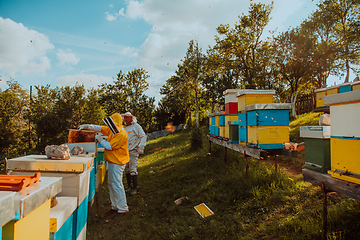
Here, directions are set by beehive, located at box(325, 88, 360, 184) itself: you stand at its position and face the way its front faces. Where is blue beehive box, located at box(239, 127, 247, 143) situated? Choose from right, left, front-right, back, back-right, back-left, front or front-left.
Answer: right

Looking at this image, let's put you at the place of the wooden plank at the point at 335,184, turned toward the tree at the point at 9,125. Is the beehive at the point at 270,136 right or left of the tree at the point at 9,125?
right

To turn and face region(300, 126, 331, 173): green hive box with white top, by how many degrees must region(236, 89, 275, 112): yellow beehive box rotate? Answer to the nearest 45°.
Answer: approximately 90° to its left

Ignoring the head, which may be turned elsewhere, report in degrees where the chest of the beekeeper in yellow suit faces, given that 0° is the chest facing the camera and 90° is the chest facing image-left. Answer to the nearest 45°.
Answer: approximately 90°

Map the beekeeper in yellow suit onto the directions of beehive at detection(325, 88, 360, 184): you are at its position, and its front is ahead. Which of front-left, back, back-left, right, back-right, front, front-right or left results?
front-right

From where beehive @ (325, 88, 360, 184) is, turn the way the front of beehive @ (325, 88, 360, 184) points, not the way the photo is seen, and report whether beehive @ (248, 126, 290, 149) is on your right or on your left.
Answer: on your right

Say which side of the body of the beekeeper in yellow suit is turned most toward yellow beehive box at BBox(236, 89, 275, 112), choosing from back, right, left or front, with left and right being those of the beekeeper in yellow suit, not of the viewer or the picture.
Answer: back

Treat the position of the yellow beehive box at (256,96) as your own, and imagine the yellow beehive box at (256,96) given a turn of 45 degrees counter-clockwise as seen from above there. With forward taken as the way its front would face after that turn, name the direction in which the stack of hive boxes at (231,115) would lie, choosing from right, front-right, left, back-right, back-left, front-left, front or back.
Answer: back-right

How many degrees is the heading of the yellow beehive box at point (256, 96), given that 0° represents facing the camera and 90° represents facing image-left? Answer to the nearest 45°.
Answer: approximately 45°

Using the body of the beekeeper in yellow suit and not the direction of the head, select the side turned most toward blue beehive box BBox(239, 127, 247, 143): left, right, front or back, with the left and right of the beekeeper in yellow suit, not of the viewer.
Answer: back
